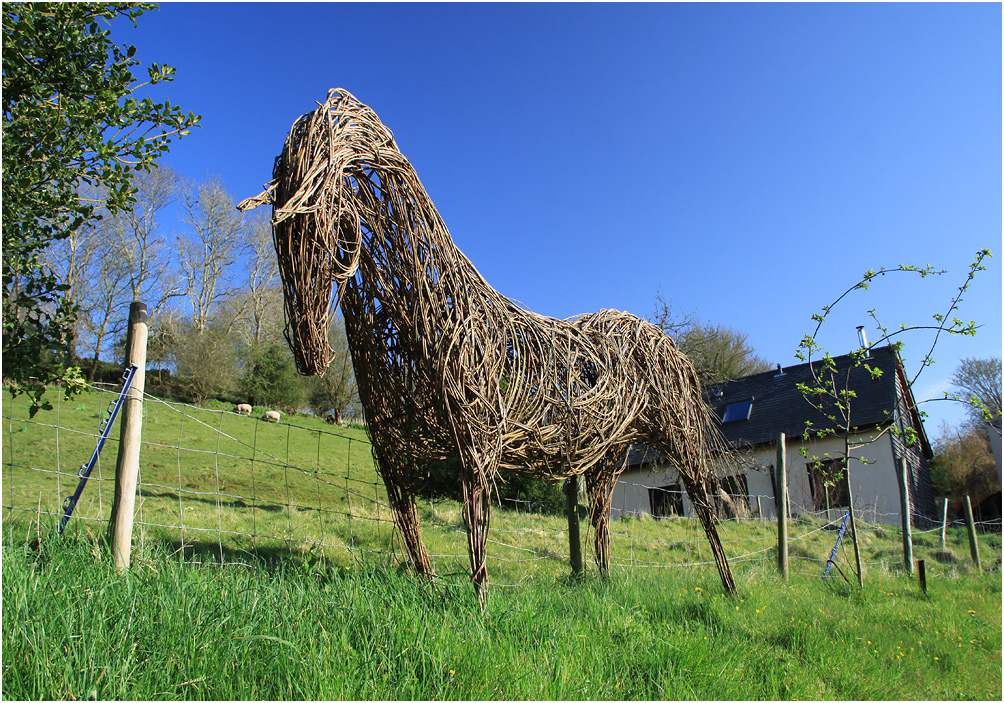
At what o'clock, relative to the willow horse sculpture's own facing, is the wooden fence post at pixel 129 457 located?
The wooden fence post is roughly at 1 o'clock from the willow horse sculpture.

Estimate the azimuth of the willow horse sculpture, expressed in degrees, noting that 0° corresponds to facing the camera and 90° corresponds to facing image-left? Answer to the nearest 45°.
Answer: approximately 45°

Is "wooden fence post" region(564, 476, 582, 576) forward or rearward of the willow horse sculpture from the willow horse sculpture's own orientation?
rearward

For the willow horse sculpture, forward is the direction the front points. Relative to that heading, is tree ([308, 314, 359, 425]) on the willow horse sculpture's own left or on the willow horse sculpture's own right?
on the willow horse sculpture's own right

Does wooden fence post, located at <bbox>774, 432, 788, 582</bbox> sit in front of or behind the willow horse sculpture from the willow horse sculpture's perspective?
behind

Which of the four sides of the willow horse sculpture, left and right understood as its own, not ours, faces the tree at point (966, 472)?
back
